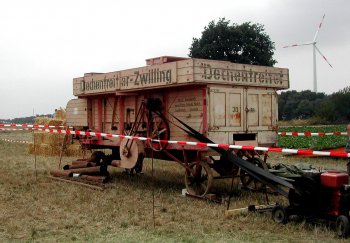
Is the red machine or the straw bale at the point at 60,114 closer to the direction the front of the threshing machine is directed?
the red machine

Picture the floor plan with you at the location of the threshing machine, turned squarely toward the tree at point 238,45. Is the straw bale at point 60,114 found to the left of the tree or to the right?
left

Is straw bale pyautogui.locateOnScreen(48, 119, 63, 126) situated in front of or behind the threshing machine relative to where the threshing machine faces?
behind

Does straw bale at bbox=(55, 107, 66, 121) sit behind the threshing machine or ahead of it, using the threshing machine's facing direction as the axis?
behind

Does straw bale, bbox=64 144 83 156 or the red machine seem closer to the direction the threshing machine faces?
the red machine

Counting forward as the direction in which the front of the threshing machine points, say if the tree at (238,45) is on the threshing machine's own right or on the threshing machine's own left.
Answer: on the threshing machine's own left

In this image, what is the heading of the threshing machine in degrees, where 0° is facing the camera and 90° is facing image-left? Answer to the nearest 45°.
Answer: approximately 315°

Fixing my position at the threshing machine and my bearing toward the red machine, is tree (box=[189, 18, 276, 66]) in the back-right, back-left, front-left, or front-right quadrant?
back-left

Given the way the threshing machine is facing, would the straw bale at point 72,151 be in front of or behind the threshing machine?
behind

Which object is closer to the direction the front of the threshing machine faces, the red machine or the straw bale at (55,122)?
the red machine

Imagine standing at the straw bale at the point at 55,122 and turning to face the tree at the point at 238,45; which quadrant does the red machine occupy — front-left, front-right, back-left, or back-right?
back-right

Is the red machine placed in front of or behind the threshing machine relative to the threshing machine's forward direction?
in front
